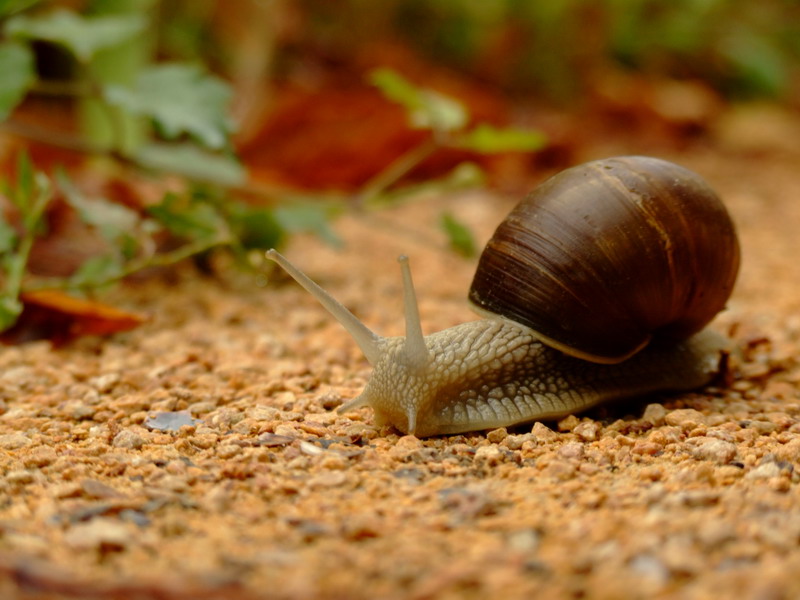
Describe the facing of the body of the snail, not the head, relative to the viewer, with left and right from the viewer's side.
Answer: facing the viewer and to the left of the viewer

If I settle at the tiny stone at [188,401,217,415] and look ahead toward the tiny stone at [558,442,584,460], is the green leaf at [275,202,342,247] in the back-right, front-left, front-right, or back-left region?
back-left

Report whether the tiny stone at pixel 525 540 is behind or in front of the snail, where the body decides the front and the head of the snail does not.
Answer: in front

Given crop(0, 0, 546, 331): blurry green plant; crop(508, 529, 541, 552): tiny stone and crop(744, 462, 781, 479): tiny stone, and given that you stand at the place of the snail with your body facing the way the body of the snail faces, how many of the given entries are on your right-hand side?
1

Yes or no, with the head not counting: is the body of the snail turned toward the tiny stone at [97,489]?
yes

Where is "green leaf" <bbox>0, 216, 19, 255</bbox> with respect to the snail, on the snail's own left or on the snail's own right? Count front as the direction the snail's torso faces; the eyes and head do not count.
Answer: on the snail's own right

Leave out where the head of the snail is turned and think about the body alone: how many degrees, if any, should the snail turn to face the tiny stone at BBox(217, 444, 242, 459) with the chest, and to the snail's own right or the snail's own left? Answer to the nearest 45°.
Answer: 0° — it already faces it

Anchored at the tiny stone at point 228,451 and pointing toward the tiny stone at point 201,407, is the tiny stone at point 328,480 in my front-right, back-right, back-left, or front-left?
back-right

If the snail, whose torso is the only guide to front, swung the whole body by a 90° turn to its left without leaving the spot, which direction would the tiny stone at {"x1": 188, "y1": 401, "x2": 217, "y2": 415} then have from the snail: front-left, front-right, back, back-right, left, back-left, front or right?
back-right

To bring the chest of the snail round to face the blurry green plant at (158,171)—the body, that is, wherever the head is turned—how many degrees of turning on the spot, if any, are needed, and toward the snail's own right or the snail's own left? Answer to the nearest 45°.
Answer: approximately 90° to the snail's own right
